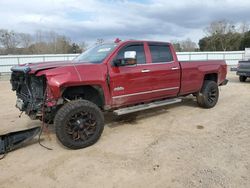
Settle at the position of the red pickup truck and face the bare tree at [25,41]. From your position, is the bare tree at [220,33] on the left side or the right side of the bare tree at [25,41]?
right

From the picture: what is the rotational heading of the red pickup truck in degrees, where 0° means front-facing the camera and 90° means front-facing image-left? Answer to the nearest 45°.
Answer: approximately 45°

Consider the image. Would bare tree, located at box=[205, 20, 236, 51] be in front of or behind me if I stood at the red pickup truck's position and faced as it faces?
behind

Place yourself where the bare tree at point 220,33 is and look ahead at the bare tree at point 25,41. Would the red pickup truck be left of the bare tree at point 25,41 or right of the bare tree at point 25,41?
left

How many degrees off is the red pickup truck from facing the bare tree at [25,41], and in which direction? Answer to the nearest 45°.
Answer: approximately 135° to its right
